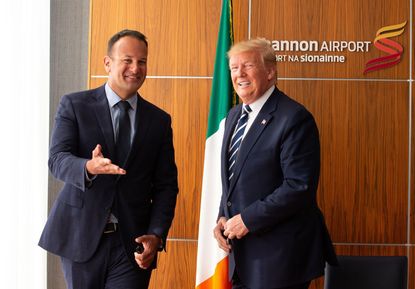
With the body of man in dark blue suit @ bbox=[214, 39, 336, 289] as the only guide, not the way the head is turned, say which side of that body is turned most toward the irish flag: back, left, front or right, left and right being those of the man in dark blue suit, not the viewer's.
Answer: right

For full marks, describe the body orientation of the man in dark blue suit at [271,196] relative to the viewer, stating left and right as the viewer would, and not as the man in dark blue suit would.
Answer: facing the viewer and to the left of the viewer

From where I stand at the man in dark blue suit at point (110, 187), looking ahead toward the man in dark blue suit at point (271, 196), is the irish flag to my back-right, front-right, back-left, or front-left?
front-left

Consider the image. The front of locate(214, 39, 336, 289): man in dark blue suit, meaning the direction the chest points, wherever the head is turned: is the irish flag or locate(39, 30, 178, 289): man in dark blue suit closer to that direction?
the man in dark blue suit

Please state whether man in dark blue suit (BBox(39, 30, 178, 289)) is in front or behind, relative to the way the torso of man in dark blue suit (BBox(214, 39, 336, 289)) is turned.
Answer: in front

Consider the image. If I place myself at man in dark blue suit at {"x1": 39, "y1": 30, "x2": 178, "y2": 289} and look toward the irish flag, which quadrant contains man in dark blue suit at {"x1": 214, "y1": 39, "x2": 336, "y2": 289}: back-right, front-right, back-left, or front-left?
front-right
